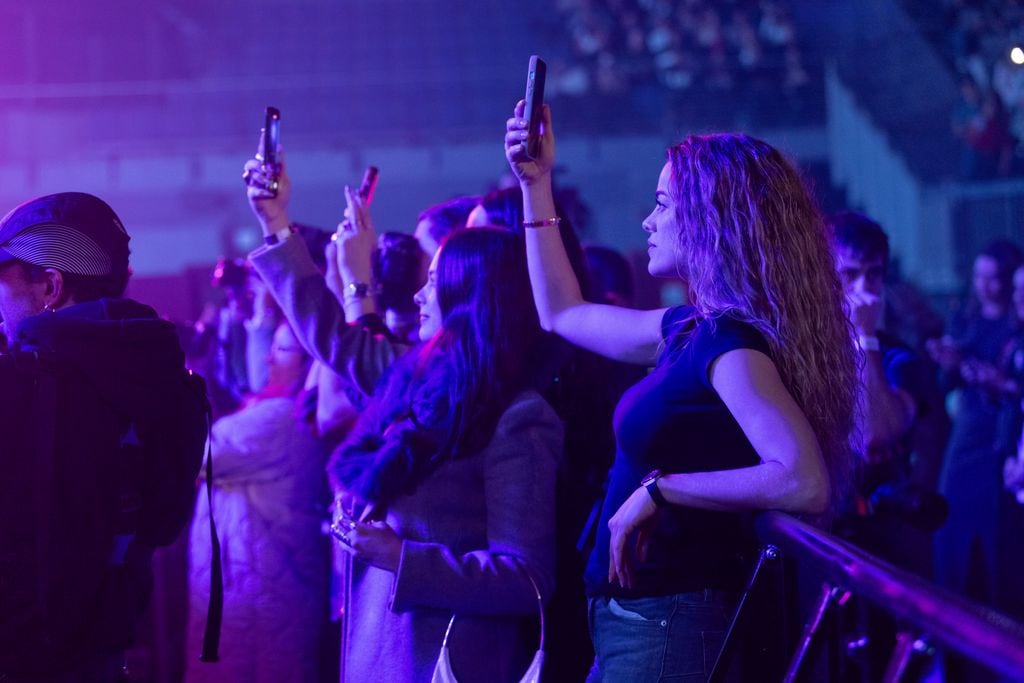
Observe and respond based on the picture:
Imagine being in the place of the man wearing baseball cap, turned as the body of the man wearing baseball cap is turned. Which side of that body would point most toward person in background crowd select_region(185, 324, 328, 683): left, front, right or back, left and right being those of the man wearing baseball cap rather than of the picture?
right

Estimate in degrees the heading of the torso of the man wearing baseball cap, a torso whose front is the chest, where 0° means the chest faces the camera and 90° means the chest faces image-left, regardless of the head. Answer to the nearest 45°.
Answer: approximately 135°

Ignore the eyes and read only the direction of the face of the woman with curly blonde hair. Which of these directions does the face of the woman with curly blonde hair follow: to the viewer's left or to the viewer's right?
to the viewer's left

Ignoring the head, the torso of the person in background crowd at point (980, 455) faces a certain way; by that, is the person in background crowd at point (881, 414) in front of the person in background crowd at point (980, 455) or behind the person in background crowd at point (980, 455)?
in front

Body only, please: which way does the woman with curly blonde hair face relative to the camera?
to the viewer's left

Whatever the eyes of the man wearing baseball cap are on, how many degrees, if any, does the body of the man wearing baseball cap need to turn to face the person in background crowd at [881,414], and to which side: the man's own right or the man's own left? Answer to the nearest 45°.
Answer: approximately 135° to the man's own right

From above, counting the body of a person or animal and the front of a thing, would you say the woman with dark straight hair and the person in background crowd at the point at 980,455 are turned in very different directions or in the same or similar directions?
same or similar directions

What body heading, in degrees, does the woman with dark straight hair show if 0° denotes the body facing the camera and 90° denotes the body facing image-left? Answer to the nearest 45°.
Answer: approximately 90°

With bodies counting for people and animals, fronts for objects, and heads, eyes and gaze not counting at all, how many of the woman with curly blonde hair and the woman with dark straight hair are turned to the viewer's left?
2

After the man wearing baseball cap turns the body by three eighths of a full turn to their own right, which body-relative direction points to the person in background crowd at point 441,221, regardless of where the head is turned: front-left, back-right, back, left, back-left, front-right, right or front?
front-left

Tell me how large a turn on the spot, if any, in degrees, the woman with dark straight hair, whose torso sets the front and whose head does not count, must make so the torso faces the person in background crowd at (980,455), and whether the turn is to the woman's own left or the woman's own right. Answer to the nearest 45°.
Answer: approximately 135° to the woman's own right

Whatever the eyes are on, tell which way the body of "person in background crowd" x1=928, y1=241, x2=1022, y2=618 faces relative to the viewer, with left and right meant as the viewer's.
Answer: facing the viewer and to the left of the viewer

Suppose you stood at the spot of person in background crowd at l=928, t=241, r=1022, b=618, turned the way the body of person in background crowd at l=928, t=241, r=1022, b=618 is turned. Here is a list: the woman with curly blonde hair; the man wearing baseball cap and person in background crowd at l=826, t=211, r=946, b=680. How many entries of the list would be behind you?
0

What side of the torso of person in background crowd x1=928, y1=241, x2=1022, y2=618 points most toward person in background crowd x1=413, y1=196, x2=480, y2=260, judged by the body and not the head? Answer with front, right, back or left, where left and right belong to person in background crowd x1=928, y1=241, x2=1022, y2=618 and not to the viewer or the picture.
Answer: front
